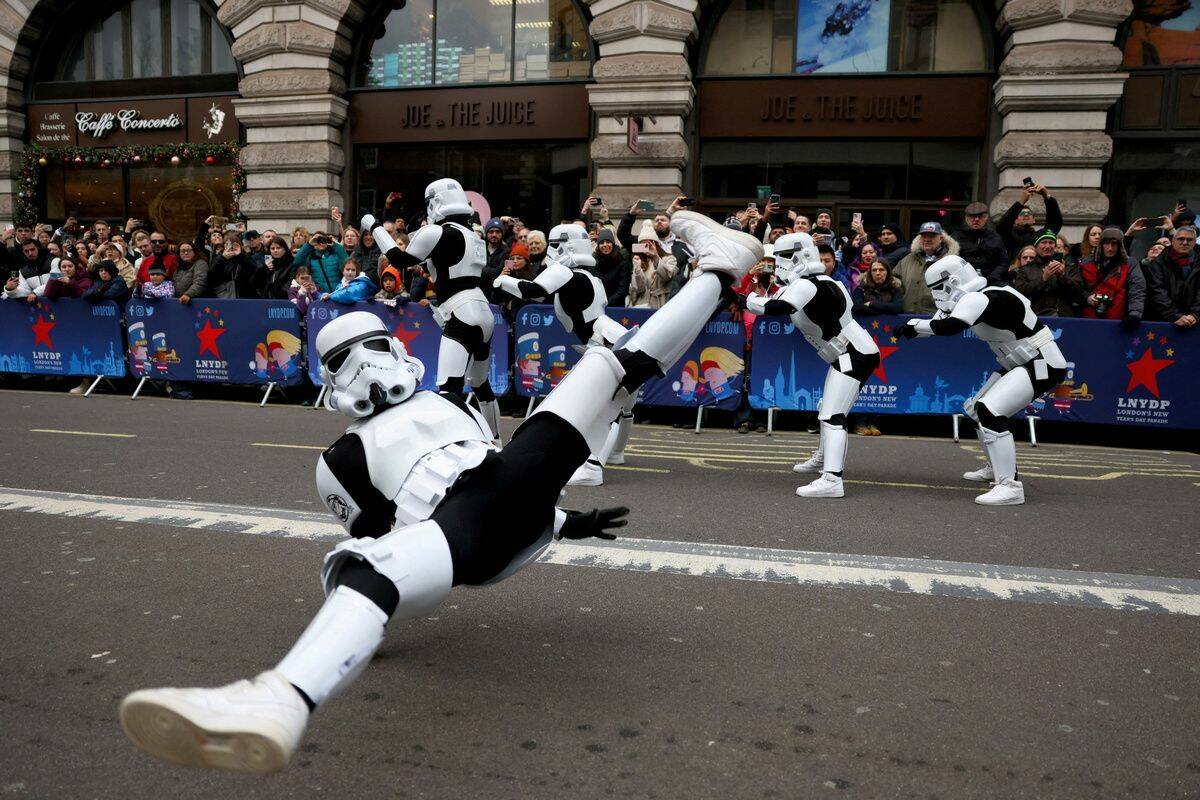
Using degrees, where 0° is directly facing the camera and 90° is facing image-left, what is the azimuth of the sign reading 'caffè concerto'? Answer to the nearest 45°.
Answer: approximately 0°

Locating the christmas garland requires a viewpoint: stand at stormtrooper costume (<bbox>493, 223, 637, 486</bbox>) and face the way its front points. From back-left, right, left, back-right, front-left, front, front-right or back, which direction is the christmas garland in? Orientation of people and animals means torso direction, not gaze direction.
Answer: front-right

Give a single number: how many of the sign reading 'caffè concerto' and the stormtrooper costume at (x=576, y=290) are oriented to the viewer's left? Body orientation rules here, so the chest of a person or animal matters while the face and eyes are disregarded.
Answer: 1

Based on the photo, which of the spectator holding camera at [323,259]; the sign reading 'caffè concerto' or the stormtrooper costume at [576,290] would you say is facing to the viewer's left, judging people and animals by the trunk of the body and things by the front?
the stormtrooper costume

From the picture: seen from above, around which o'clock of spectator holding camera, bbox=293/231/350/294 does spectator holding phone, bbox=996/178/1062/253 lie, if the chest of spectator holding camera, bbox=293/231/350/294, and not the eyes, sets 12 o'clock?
spectator holding phone, bbox=996/178/1062/253 is roughly at 10 o'clock from spectator holding camera, bbox=293/231/350/294.

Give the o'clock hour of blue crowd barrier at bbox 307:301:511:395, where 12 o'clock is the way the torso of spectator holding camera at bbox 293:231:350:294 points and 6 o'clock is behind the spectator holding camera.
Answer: The blue crowd barrier is roughly at 11 o'clock from the spectator holding camera.

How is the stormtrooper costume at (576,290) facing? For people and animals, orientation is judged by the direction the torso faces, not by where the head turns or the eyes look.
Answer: to the viewer's left

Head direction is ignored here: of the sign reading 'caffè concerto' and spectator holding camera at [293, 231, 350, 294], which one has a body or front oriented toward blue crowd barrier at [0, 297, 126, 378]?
the sign reading 'caffè concerto'
